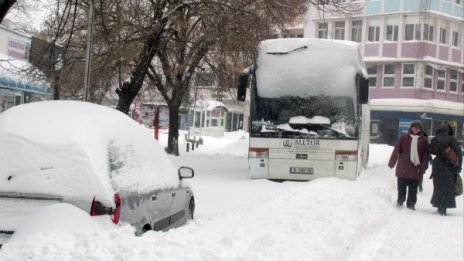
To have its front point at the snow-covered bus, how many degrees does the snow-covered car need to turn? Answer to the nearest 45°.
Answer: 0° — it already faces it

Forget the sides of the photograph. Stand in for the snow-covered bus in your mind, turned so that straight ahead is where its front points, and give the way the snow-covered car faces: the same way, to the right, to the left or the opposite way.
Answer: the opposite way

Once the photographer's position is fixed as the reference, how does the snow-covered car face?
facing away from the viewer and to the right of the viewer

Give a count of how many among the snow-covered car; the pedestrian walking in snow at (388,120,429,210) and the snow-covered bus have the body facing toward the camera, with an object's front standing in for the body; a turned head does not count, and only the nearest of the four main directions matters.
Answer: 2

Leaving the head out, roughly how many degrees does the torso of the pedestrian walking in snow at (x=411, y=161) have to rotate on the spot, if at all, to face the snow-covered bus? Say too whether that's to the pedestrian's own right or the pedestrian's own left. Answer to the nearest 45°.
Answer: approximately 90° to the pedestrian's own right
